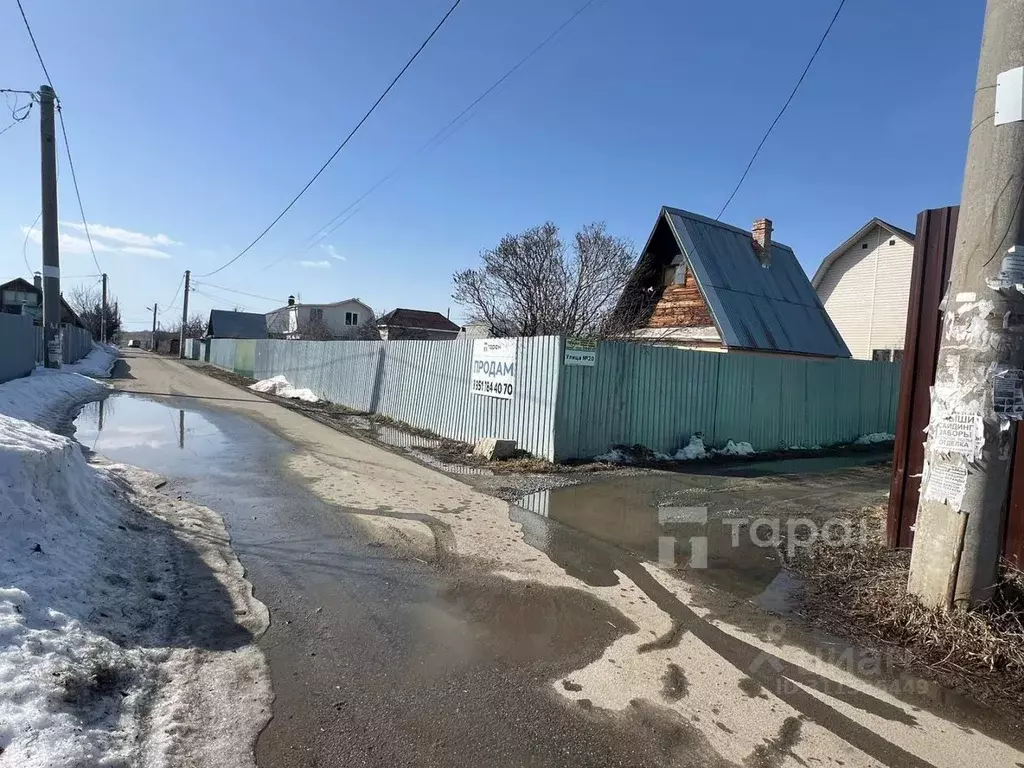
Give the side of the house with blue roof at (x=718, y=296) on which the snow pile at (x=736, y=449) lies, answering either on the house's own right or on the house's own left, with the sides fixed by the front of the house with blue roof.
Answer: on the house's own left

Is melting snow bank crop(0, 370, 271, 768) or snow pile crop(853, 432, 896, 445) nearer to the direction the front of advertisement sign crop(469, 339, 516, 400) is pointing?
the melting snow bank

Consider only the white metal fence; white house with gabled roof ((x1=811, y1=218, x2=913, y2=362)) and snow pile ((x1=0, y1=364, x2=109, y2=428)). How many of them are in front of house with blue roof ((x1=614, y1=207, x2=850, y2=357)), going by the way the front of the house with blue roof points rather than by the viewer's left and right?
2

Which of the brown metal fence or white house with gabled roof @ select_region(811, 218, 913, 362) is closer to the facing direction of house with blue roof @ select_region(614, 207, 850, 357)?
the brown metal fence

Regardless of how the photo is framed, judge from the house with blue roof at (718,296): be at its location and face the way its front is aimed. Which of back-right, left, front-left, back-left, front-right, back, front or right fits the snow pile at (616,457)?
front-left

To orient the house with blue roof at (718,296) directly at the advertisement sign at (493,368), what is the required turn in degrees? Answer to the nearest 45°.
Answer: approximately 45° to its left

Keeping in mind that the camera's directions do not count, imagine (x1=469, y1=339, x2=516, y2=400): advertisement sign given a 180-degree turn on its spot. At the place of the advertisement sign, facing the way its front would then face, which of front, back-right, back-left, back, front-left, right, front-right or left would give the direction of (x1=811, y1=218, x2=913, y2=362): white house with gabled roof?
front

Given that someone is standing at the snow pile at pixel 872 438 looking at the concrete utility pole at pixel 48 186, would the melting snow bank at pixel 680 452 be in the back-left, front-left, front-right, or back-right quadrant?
front-left

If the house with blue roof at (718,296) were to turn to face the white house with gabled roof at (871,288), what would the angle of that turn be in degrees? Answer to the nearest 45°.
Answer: approximately 180°

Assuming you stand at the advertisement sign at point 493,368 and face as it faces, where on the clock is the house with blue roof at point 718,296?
The house with blue roof is roughly at 6 o'clock from the advertisement sign.

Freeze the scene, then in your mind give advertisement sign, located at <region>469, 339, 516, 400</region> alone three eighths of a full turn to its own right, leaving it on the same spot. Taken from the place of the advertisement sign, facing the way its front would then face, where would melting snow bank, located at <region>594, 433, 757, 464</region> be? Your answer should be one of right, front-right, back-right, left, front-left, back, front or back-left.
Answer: right

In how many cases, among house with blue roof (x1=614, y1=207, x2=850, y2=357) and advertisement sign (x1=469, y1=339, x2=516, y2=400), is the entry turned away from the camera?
0

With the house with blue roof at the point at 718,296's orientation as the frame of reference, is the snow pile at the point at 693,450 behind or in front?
in front

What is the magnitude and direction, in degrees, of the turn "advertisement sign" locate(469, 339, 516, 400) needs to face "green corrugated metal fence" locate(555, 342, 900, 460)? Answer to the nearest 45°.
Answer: approximately 135° to its left

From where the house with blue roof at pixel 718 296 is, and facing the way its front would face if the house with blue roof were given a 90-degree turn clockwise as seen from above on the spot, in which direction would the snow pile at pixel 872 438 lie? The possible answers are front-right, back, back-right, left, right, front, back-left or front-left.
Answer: back

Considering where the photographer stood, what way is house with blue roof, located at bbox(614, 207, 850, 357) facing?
facing the viewer and to the left of the viewer

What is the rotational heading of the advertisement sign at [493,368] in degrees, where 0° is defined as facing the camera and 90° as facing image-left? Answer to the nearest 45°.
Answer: approximately 45°

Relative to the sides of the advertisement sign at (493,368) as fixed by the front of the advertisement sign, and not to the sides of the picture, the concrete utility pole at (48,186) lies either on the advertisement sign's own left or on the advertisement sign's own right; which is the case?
on the advertisement sign's own right

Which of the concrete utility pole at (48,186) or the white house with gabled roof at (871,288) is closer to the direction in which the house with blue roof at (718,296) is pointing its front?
the concrete utility pole

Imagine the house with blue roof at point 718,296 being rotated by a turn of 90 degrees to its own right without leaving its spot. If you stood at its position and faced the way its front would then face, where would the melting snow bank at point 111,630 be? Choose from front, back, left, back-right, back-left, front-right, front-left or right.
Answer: back-left
